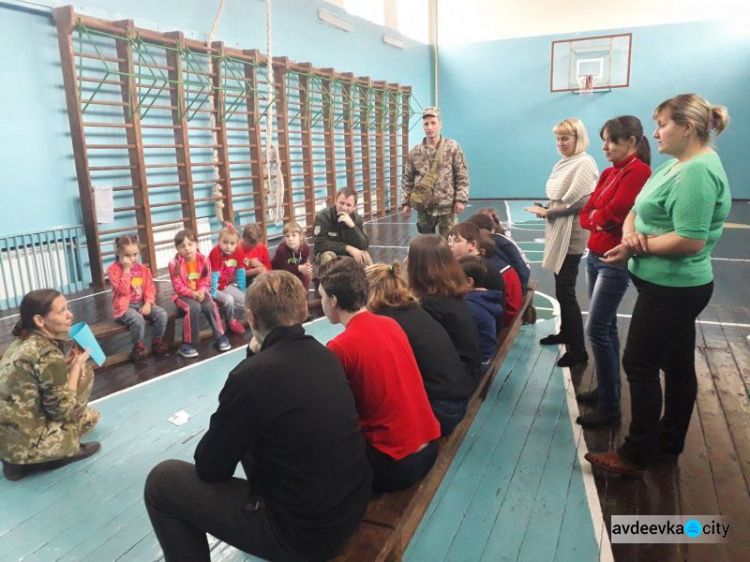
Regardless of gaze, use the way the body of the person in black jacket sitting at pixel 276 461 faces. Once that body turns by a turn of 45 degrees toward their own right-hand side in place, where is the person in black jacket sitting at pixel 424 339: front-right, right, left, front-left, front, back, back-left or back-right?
front-right

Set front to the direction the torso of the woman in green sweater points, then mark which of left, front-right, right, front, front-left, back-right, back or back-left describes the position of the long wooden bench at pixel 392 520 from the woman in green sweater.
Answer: front-left

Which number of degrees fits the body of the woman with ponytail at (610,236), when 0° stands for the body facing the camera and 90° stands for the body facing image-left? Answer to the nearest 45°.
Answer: approximately 90°

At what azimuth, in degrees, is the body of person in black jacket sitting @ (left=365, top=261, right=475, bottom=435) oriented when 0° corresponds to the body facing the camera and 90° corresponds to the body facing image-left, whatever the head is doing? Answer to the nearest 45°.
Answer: approximately 135°

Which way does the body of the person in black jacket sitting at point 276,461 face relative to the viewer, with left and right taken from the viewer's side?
facing away from the viewer and to the left of the viewer

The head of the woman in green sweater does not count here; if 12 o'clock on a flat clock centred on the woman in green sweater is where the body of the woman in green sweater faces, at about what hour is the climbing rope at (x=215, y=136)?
The climbing rope is roughly at 1 o'clock from the woman in green sweater.

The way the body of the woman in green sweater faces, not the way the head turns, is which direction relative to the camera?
to the viewer's left

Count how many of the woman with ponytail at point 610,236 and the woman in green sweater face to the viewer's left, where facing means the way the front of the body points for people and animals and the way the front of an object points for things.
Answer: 2

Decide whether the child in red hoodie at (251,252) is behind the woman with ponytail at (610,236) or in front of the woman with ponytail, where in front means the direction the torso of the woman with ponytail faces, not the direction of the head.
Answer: in front

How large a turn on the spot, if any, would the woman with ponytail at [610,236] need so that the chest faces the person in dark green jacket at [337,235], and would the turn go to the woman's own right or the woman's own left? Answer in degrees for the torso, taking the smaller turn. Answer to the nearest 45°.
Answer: approximately 45° to the woman's own right

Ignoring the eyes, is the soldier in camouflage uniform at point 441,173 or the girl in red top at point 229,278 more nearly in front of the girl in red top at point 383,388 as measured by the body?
the girl in red top

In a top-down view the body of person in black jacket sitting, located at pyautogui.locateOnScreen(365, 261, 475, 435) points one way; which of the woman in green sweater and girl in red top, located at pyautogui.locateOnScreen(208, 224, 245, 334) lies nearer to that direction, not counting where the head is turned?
the girl in red top

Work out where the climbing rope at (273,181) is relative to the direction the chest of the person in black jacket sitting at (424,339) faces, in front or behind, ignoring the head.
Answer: in front

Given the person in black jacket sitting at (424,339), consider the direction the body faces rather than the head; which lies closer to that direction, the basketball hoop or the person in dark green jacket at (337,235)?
the person in dark green jacket
